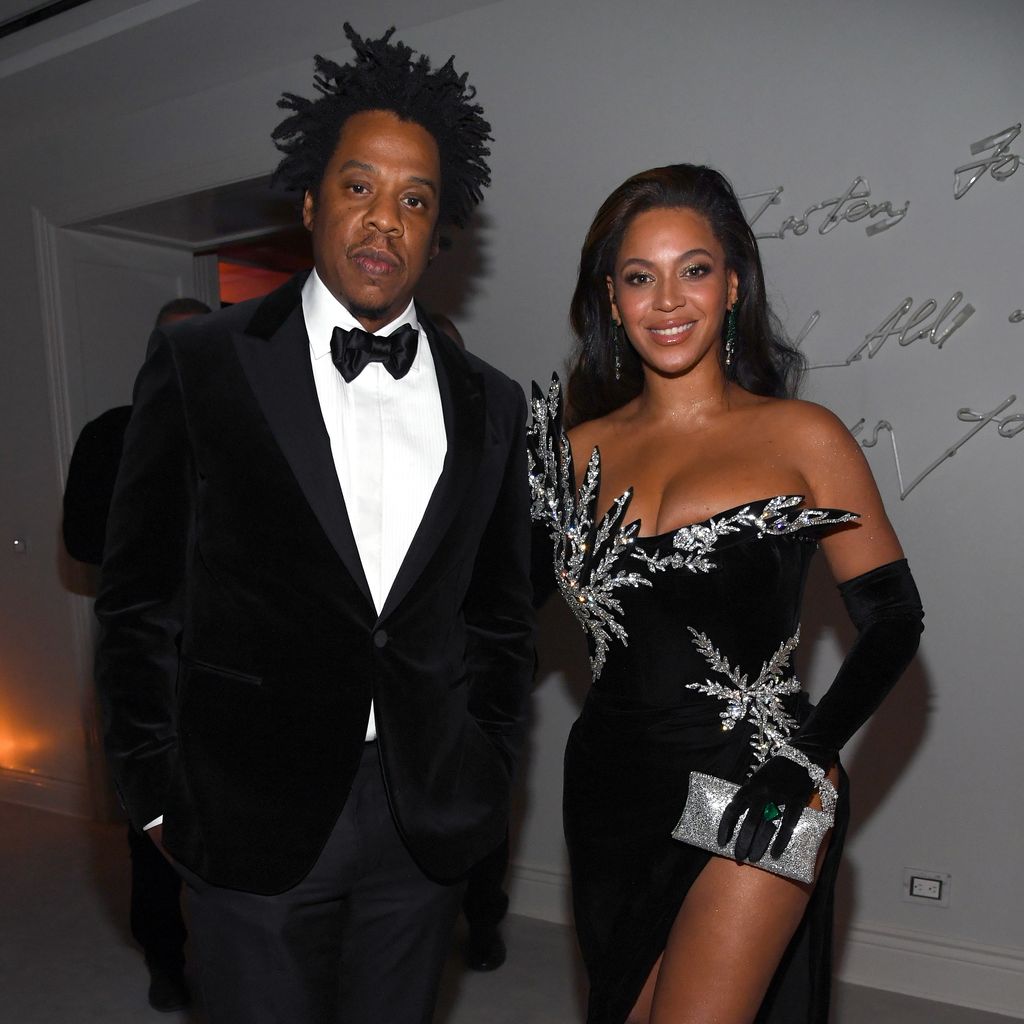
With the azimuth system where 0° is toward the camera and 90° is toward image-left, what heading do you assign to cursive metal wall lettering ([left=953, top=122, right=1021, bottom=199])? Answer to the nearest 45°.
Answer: approximately 45°

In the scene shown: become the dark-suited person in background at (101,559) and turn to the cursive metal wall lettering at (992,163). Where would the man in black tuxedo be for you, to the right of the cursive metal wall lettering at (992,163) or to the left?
right

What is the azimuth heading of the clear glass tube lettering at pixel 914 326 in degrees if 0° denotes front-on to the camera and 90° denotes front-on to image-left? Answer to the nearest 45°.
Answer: approximately 45°

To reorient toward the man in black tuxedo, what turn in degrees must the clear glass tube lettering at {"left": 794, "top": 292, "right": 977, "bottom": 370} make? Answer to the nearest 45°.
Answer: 0° — it already faces them
